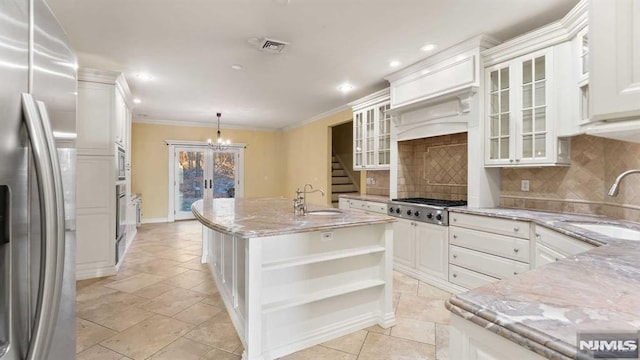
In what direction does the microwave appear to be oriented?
to the viewer's right

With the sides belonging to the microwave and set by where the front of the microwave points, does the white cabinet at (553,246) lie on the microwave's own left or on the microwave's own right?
on the microwave's own right

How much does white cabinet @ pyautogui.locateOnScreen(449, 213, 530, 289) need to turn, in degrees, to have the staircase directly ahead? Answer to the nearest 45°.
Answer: approximately 90° to its right

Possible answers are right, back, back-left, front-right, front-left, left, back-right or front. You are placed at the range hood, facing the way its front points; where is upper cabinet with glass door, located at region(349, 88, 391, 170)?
right

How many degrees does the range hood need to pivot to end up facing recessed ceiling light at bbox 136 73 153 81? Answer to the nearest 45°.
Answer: approximately 45° to its right

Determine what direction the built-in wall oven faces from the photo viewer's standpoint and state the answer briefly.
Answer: facing to the right of the viewer

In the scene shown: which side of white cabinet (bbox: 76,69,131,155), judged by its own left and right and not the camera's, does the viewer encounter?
right

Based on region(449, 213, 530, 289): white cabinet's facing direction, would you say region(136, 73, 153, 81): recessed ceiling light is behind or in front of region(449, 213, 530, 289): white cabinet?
in front

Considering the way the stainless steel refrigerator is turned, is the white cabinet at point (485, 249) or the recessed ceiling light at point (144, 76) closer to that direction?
the white cabinet
